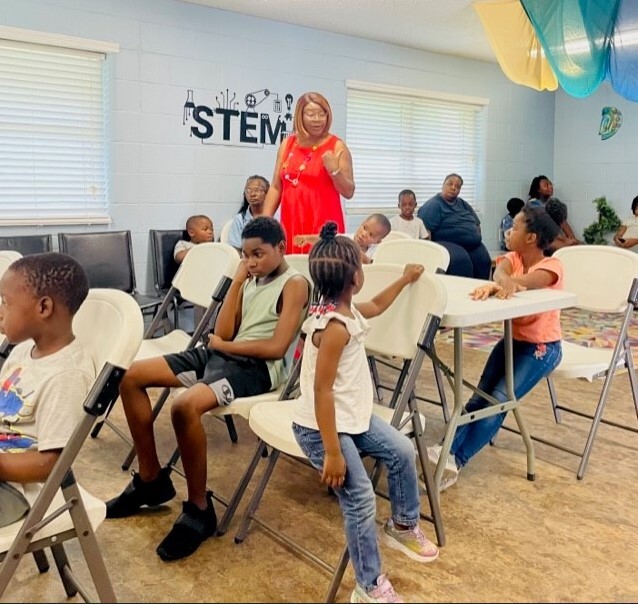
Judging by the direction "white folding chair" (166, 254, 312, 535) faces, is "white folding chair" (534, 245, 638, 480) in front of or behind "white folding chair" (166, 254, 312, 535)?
behind

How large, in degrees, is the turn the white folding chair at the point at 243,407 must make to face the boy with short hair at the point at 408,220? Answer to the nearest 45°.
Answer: approximately 135° to its right

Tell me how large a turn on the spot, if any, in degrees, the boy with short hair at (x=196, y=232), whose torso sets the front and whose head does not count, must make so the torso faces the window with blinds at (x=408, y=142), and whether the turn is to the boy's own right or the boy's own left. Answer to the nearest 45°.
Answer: approximately 90° to the boy's own left

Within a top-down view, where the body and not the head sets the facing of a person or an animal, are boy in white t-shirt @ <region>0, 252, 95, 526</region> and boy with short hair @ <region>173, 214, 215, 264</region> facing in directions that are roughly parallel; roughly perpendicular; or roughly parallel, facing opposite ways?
roughly perpendicular
